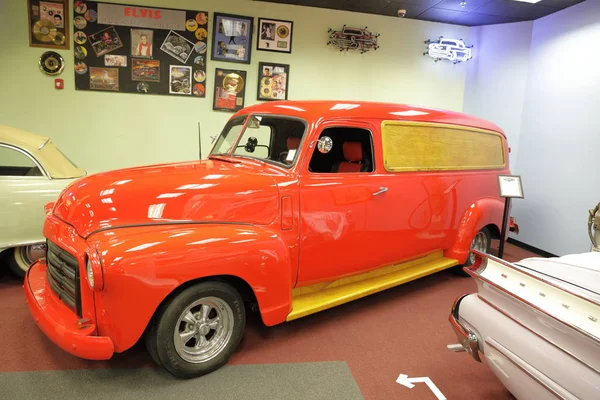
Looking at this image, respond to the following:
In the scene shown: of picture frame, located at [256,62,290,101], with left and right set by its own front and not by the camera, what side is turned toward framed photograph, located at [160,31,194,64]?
right

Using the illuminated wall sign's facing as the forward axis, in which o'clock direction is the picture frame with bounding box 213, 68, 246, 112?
The picture frame is roughly at 2 o'clock from the illuminated wall sign.

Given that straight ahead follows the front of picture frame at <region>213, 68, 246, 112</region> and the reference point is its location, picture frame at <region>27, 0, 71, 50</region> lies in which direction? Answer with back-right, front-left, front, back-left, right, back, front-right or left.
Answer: right

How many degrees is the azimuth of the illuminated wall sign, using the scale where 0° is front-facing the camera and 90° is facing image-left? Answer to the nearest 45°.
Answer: approximately 0°

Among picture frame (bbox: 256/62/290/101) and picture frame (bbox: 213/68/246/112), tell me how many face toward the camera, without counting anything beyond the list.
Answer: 2

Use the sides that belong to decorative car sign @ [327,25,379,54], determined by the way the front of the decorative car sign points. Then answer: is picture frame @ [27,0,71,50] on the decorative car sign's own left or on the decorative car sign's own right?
on the decorative car sign's own right

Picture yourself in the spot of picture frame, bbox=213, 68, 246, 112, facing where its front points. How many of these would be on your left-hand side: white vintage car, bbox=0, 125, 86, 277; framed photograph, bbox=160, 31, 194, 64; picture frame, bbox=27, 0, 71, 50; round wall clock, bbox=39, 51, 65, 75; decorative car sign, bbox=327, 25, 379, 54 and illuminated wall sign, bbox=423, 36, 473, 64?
2

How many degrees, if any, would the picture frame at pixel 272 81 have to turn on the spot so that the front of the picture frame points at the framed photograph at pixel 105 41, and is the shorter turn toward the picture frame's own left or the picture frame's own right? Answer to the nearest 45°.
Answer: approximately 90° to the picture frame's own right

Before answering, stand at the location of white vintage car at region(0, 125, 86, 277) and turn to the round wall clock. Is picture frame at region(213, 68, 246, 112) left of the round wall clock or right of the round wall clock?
right

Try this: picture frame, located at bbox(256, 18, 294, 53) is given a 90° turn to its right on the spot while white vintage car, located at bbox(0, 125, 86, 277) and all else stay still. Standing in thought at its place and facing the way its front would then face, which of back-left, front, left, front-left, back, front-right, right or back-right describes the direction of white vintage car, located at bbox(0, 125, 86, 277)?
front-left

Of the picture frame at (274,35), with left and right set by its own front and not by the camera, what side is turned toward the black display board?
right
